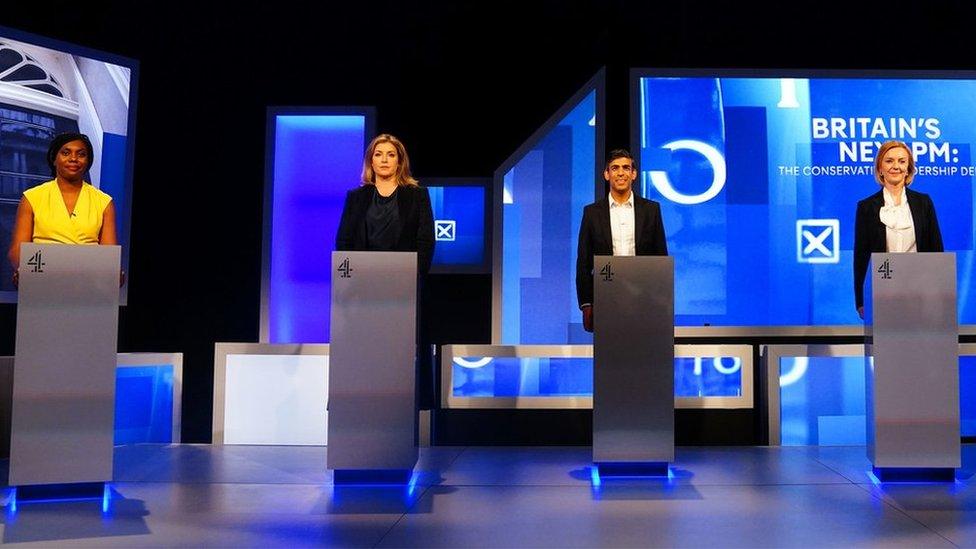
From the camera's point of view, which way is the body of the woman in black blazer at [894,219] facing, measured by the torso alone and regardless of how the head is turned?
toward the camera

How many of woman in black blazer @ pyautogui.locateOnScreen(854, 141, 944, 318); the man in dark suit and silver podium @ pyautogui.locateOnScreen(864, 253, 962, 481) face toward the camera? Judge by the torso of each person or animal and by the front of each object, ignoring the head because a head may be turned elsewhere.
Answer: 3

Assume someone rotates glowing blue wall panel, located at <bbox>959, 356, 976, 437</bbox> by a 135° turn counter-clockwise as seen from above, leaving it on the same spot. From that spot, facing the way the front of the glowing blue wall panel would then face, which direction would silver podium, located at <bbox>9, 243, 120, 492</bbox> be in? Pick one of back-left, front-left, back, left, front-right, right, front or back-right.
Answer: back

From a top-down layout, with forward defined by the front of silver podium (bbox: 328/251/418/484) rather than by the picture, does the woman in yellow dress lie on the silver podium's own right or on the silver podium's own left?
on the silver podium's own right

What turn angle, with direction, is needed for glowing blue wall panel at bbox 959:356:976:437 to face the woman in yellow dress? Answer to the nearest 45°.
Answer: approximately 45° to its right

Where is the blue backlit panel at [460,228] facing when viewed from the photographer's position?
facing the viewer

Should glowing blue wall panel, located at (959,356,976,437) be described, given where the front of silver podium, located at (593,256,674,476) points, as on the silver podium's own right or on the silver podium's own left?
on the silver podium's own left

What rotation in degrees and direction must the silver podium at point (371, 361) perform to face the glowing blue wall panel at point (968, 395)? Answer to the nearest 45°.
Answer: approximately 90° to its left

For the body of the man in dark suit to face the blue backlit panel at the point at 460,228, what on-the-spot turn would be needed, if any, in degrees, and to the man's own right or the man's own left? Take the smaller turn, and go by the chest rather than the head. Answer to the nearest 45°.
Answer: approximately 135° to the man's own right

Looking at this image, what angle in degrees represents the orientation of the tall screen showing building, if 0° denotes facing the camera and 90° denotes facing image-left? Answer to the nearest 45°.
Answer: approximately 315°

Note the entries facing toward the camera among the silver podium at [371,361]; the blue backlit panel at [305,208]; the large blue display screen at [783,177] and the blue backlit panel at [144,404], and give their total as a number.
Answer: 4

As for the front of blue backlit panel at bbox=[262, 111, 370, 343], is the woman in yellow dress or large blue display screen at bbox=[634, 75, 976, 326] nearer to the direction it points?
the woman in yellow dress

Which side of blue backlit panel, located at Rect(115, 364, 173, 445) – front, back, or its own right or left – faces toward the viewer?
front

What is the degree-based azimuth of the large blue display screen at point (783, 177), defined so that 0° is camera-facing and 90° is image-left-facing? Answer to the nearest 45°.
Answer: approximately 0°
